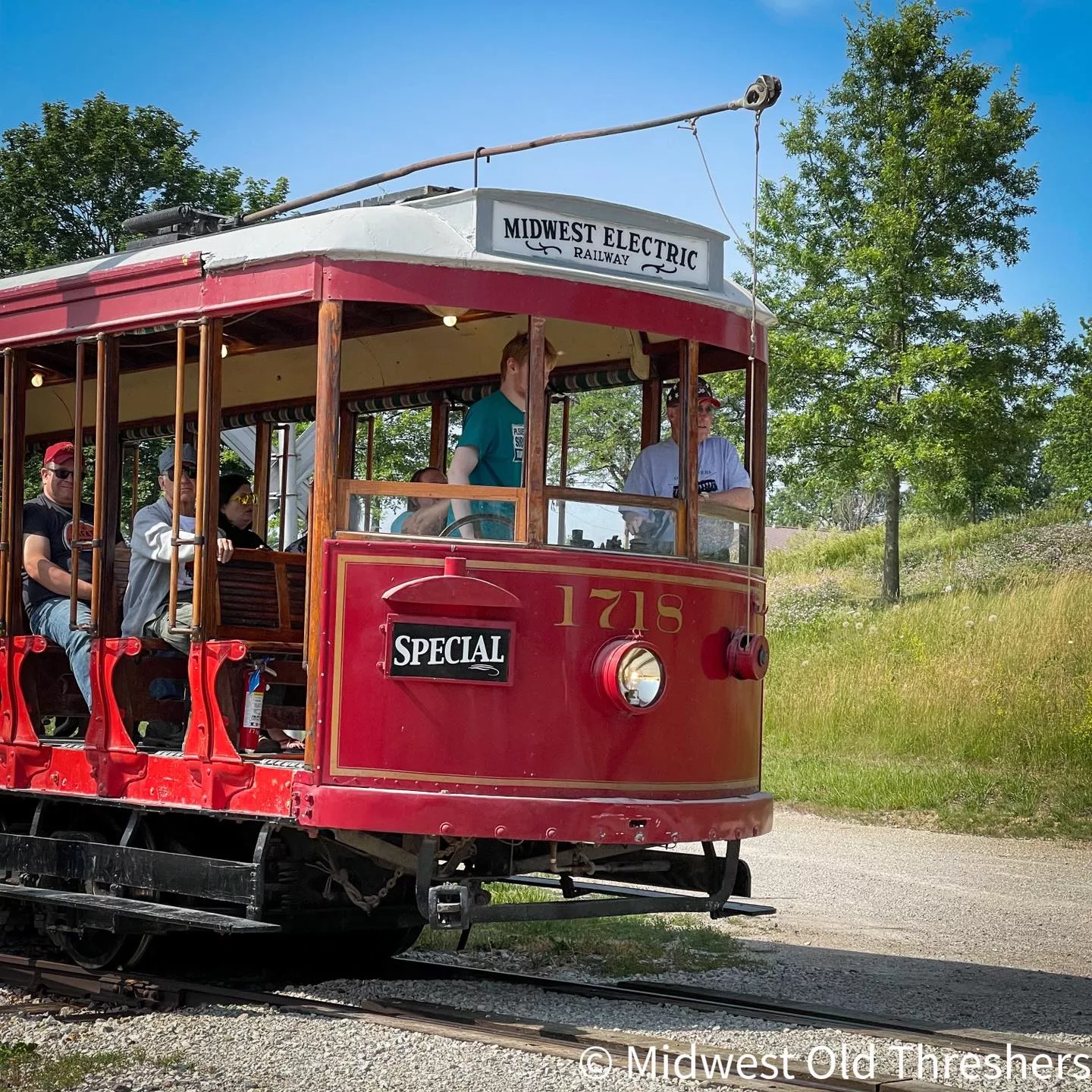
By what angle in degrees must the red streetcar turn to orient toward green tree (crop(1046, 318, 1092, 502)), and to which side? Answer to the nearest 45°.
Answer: approximately 90° to its left

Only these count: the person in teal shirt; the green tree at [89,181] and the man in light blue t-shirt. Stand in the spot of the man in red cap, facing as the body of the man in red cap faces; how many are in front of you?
2

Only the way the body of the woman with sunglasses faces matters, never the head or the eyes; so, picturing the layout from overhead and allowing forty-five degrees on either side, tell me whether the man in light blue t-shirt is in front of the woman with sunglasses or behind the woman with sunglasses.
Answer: in front

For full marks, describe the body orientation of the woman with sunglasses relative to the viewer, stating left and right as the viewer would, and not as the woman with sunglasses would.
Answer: facing the viewer and to the right of the viewer

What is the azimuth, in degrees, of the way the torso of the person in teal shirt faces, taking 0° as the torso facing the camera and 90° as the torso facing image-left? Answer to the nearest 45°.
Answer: approximately 315°

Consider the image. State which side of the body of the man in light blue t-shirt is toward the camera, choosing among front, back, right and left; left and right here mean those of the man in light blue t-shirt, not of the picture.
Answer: front

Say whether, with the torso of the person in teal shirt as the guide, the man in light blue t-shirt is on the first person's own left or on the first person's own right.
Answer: on the first person's own left

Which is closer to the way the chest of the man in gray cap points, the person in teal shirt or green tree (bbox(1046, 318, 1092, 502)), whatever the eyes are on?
the person in teal shirt

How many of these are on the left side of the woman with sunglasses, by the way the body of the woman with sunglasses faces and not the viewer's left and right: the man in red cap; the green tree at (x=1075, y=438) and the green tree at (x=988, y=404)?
2

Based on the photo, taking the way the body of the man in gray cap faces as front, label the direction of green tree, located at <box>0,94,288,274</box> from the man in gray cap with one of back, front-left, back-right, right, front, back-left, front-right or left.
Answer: back-left

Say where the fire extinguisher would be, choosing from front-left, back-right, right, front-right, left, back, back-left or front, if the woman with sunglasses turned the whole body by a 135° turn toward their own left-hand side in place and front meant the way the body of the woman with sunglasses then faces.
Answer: back
